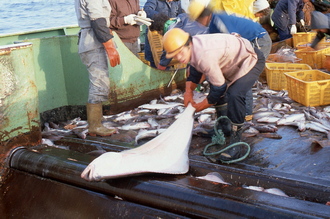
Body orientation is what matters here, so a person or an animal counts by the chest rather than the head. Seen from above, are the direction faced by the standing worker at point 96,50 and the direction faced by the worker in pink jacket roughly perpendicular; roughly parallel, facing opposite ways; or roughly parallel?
roughly parallel, facing opposite ways

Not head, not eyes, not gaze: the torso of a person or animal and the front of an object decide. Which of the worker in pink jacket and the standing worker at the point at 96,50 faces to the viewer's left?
the worker in pink jacket

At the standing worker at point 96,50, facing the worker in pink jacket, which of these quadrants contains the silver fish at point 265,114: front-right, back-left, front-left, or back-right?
front-left

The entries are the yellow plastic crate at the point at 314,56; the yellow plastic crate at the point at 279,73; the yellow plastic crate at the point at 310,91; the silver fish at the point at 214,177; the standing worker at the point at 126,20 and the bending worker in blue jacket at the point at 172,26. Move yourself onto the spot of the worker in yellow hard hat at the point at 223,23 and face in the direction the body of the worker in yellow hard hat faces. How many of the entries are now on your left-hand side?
1

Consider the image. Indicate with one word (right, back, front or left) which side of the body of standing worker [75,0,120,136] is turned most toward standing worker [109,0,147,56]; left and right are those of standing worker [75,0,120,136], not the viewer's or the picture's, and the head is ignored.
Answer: left

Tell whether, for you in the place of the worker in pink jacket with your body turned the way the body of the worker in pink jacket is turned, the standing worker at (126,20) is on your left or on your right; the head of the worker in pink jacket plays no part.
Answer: on your right

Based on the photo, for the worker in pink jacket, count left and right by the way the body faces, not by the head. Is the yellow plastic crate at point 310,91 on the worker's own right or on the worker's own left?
on the worker's own right

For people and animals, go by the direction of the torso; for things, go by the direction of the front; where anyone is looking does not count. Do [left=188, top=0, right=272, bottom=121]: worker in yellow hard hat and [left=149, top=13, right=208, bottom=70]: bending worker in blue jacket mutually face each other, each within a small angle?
no

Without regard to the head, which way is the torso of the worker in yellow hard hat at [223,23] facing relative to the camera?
to the viewer's left

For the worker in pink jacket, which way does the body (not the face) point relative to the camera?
to the viewer's left

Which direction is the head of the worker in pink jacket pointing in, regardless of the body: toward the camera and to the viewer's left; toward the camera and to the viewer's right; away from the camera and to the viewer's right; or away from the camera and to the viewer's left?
toward the camera and to the viewer's left

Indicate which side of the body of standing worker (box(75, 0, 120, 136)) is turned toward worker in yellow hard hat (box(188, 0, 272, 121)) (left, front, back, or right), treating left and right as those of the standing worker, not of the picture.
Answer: front

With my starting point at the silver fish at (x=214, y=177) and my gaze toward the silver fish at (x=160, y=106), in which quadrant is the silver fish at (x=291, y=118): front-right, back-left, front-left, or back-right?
front-right

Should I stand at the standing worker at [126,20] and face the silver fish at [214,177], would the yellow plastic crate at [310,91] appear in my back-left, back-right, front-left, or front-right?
front-left
